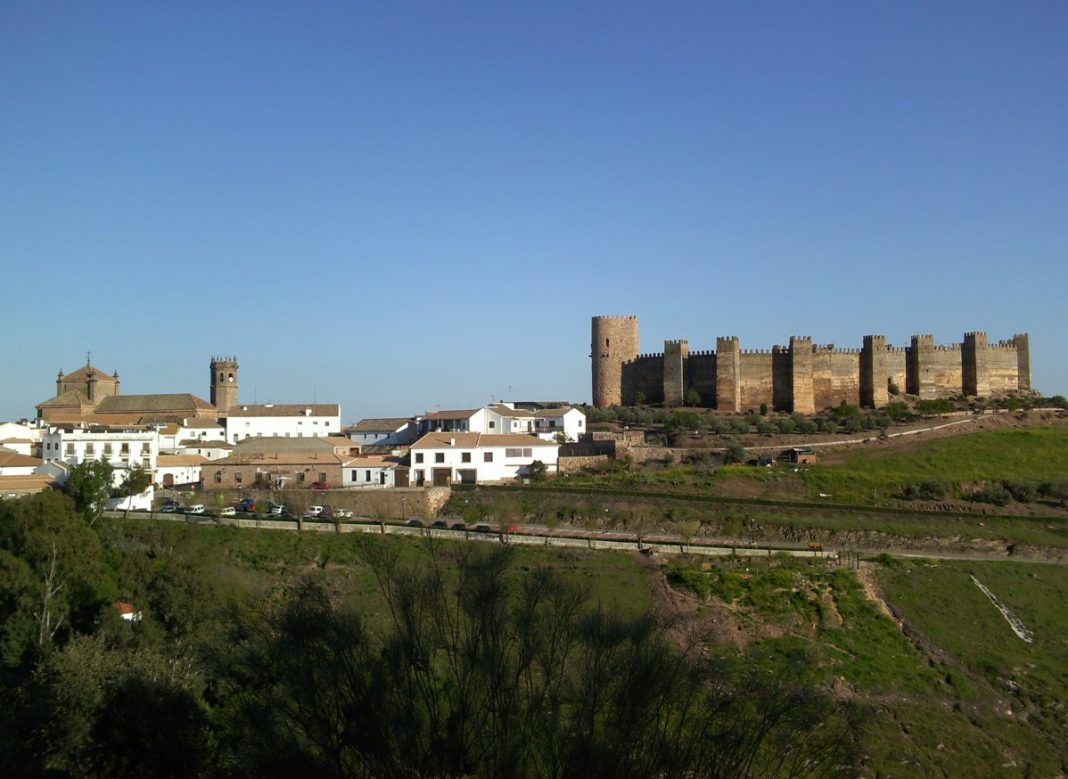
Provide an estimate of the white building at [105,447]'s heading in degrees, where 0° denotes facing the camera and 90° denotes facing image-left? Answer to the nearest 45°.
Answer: approximately 0°

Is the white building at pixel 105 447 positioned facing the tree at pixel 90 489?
yes

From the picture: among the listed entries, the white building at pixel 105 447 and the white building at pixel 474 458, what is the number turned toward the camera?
2

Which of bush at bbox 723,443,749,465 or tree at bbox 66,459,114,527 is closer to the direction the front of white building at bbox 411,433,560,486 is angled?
the tree

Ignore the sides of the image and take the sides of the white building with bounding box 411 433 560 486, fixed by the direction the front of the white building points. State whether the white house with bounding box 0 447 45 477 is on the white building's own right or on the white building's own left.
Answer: on the white building's own right

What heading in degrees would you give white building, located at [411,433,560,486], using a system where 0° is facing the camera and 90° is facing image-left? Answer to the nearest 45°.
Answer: approximately 0°

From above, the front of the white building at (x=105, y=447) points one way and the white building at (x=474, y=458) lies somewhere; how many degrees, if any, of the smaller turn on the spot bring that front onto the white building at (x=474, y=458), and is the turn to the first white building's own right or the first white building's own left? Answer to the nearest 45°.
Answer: approximately 45° to the first white building's own left

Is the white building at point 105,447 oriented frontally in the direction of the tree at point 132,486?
yes

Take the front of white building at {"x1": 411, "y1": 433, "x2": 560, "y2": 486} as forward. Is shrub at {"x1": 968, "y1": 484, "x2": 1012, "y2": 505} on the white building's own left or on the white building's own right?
on the white building's own left

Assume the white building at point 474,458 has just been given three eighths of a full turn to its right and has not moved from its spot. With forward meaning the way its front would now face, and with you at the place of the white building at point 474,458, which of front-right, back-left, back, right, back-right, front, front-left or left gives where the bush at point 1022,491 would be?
back-right

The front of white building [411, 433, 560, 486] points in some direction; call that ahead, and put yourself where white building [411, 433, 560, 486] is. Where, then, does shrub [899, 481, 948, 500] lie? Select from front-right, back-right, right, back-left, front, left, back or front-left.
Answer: left

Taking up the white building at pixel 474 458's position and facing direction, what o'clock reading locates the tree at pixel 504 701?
The tree is roughly at 12 o'clock from the white building.

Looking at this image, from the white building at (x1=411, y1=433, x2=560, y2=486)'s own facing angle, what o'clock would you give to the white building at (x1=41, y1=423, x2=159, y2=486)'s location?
the white building at (x1=41, y1=423, x2=159, y2=486) is roughly at 3 o'clock from the white building at (x1=411, y1=433, x2=560, y2=486).

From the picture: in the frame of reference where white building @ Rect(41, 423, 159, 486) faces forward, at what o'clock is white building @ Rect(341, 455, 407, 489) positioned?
white building @ Rect(341, 455, 407, 489) is roughly at 10 o'clock from white building @ Rect(41, 423, 159, 486).
